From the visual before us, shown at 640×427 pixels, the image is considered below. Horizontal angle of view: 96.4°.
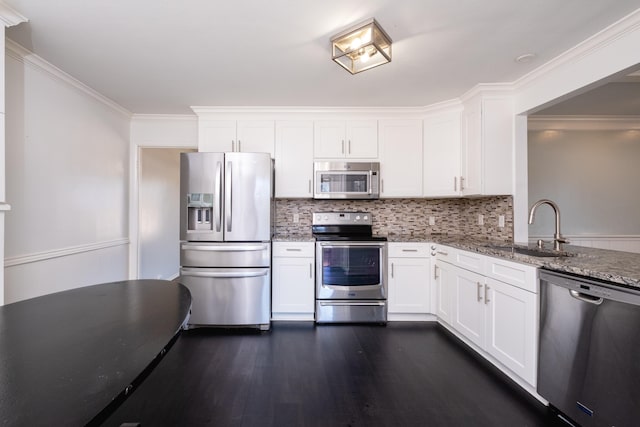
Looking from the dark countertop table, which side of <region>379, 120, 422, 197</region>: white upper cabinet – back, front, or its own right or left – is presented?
front

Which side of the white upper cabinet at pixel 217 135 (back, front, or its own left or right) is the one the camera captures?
front

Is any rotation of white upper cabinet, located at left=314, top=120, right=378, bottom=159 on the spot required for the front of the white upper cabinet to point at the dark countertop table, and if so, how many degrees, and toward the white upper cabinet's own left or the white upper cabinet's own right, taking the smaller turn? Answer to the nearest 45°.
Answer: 0° — it already faces it

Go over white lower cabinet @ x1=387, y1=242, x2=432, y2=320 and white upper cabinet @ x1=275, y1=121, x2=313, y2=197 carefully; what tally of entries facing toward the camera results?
2

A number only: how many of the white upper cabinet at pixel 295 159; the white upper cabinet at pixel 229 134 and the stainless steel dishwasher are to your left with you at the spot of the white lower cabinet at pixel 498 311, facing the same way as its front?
1

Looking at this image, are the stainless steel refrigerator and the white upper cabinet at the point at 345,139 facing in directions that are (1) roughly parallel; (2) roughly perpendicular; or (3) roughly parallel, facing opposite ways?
roughly parallel

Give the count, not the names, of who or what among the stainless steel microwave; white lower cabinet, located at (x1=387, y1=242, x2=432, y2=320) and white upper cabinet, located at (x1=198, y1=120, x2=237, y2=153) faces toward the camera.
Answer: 3

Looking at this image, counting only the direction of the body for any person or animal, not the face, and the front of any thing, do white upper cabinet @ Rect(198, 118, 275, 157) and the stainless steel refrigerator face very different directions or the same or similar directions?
same or similar directions

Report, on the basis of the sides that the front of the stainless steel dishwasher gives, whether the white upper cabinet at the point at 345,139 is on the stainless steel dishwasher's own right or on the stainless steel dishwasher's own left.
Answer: on the stainless steel dishwasher's own right

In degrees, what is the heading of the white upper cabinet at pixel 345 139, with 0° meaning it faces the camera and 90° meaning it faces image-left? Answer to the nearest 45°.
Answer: approximately 0°

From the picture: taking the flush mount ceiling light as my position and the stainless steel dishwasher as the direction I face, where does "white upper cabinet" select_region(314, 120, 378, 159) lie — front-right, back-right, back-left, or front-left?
back-left

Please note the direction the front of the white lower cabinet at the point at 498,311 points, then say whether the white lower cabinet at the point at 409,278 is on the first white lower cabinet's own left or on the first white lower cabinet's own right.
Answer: on the first white lower cabinet's own right

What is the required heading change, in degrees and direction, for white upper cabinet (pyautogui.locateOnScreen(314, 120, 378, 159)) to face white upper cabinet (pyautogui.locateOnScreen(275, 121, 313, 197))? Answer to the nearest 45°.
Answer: approximately 90° to its right

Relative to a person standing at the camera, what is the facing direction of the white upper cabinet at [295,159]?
facing the viewer

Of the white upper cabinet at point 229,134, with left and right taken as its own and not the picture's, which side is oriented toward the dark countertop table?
front

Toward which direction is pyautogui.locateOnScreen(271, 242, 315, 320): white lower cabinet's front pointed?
toward the camera

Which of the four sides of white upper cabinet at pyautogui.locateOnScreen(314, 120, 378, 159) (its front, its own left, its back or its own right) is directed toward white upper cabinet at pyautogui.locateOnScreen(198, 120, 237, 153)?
right

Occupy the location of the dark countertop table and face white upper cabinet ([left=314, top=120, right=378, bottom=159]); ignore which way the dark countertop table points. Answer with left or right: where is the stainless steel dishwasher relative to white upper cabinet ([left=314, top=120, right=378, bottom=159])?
right

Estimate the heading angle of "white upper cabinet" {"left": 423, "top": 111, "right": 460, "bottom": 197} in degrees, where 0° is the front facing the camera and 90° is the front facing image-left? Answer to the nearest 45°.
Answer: approximately 45°
